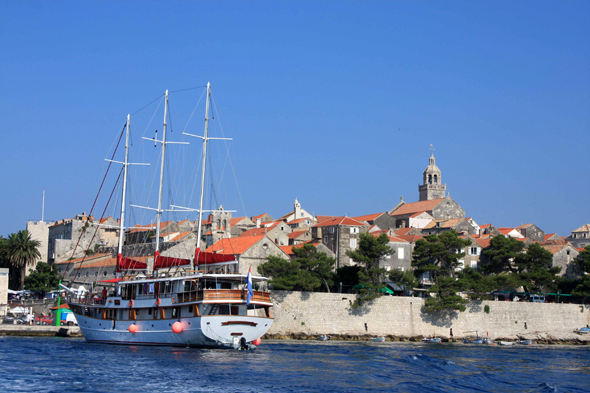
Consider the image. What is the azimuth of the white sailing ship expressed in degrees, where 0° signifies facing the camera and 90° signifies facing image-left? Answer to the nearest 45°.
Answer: approximately 135°
